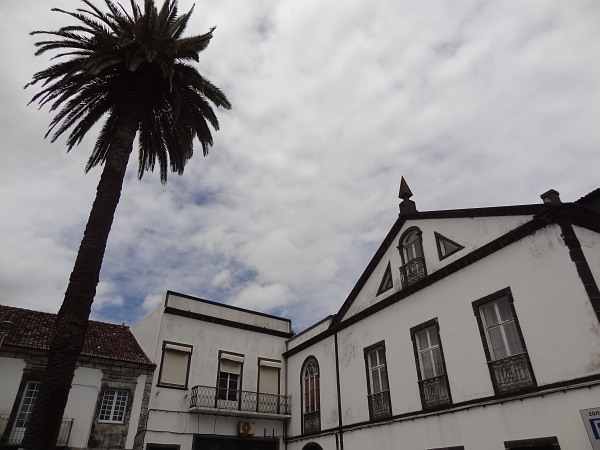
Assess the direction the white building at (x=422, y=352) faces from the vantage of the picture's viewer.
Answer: facing the viewer and to the left of the viewer

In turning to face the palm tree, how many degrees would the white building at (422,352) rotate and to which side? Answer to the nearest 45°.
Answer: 0° — it already faces it
